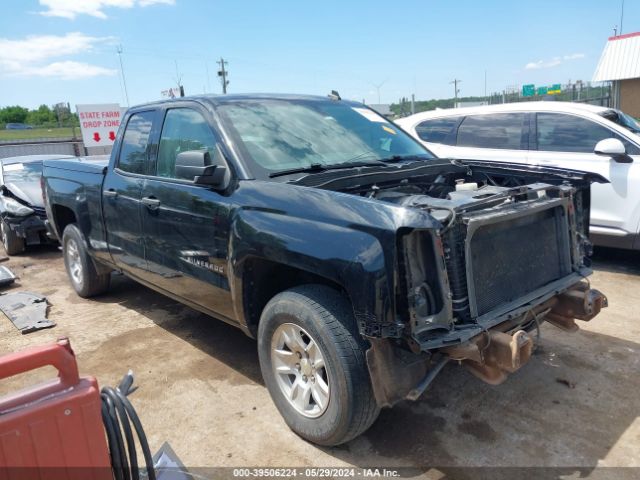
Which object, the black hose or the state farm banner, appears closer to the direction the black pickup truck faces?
the black hose

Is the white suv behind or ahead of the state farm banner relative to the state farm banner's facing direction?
ahead

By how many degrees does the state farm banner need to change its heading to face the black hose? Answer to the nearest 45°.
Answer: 0° — it already faces it

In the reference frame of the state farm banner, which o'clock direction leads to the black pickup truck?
The black pickup truck is roughly at 12 o'clock from the state farm banner.

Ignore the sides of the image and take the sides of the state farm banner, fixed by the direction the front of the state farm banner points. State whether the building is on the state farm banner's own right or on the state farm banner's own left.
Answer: on the state farm banner's own left

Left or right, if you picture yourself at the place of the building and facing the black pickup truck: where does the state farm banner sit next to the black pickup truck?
right

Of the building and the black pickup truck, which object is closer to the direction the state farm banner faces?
the black pickup truck

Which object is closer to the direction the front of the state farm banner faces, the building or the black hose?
the black hose

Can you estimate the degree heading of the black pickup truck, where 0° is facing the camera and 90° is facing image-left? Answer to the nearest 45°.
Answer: approximately 315°

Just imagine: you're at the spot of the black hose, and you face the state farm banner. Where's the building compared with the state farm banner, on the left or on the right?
right

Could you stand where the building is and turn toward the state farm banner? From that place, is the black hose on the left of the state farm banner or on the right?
left

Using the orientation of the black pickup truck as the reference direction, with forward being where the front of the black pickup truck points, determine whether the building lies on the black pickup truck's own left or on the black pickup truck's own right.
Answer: on the black pickup truck's own left
